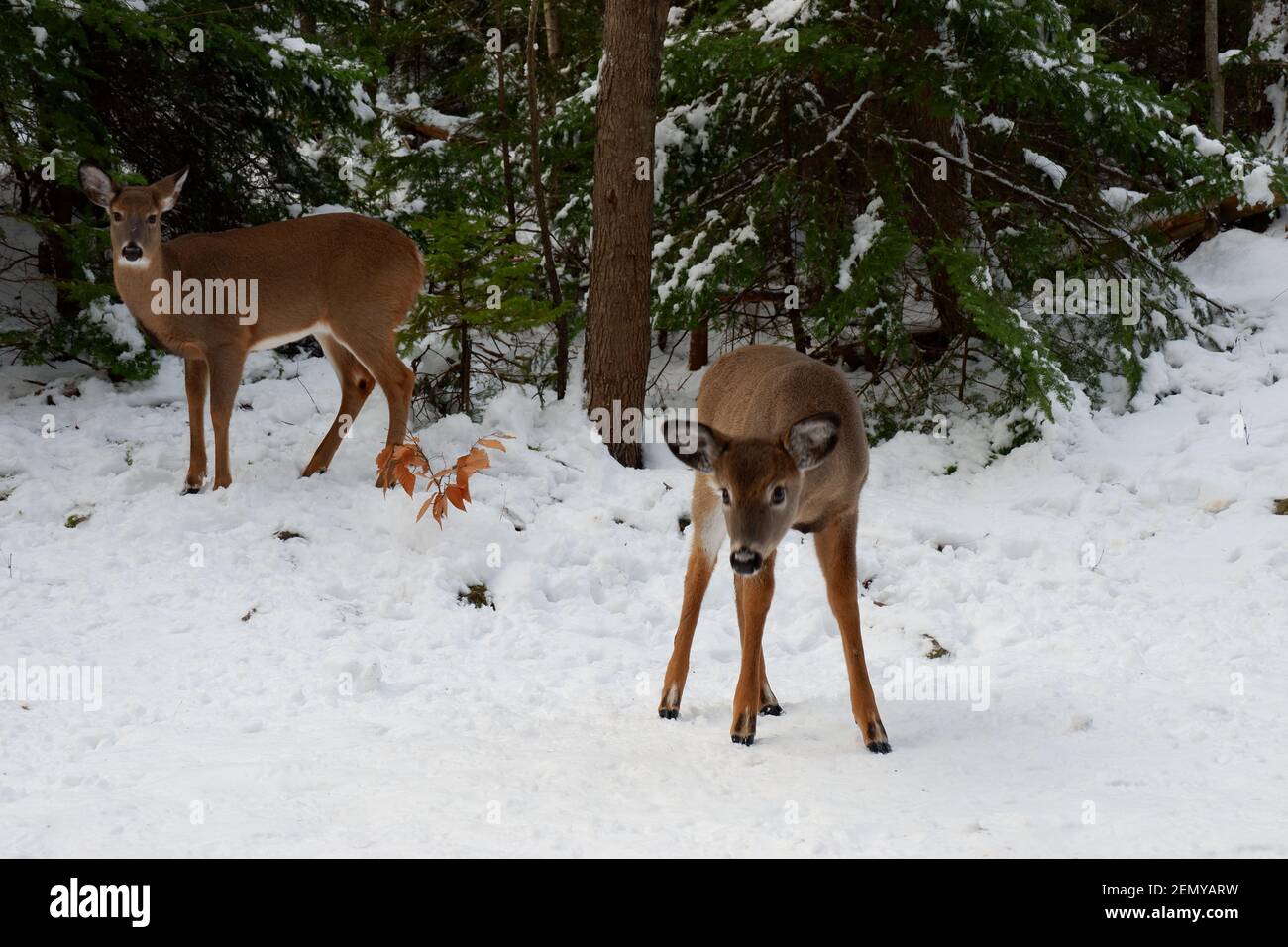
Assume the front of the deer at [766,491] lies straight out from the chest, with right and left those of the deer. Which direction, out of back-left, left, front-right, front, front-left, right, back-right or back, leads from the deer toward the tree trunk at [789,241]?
back

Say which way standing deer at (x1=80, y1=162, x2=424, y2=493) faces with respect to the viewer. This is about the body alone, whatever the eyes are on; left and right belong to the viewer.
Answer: facing to the left of the viewer

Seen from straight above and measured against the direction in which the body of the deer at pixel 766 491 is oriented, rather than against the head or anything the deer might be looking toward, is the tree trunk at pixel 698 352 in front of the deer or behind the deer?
behind

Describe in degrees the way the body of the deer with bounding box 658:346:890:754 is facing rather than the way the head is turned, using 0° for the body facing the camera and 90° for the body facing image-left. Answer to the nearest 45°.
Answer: approximately 0°

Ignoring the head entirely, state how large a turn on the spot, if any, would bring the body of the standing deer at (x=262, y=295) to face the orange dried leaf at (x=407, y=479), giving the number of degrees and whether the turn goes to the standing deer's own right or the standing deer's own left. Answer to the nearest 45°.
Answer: approximately 135° to the standing deer's own left

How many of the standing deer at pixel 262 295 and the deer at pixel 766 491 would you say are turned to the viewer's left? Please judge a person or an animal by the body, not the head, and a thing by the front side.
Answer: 1

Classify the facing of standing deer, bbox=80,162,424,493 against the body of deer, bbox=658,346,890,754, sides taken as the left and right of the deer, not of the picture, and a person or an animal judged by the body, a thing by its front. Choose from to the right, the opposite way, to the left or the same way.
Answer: to the right
